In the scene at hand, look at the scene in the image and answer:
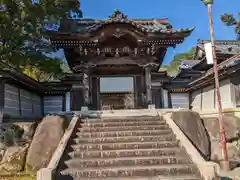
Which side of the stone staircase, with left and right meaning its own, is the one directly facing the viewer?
front

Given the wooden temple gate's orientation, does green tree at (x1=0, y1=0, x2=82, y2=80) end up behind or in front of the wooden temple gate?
in front

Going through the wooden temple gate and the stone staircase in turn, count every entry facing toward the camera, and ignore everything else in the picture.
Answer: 2

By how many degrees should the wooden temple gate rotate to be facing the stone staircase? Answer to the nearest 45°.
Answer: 0° — it already faces it

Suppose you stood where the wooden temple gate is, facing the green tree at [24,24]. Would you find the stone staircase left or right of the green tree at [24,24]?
left

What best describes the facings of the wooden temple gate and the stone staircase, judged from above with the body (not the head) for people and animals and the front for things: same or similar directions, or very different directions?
same or similar directions

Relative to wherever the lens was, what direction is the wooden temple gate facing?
facing the viewer

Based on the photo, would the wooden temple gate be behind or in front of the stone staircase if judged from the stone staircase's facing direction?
behind
